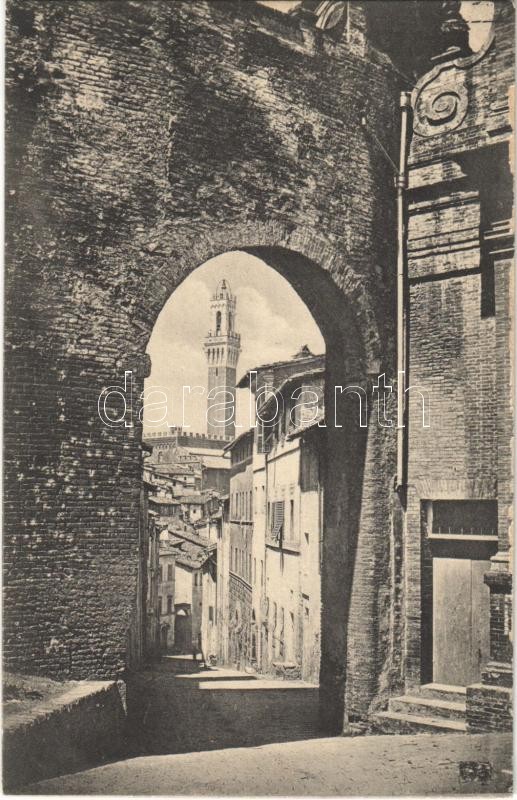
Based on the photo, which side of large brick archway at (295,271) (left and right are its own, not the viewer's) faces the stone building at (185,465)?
back

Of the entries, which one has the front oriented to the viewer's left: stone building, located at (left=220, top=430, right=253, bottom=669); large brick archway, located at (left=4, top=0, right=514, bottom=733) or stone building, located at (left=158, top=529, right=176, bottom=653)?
stone building, located at (left=220, top=430, right=253, bottom=669)

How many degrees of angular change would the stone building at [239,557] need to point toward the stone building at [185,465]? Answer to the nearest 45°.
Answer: approximately 90° to its right

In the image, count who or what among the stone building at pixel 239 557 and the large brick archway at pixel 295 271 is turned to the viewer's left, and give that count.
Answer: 1

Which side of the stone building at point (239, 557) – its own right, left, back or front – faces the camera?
left

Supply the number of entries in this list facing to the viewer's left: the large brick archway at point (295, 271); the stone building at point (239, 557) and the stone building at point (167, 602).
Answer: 1

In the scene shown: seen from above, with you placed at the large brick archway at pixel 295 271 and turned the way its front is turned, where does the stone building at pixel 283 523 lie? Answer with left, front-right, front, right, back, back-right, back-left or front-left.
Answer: back

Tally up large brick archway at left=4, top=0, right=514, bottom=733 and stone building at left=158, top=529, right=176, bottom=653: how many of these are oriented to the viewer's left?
0

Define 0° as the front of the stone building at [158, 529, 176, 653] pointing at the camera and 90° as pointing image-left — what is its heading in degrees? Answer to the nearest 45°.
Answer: approximately 315°

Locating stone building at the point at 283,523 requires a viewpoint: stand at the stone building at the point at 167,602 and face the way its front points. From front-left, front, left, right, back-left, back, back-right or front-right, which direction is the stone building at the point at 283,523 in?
front-right

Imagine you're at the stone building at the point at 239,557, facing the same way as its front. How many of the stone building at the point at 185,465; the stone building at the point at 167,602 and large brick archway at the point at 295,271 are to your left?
1

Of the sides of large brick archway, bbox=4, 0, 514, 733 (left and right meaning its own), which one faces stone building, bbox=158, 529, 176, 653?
back
